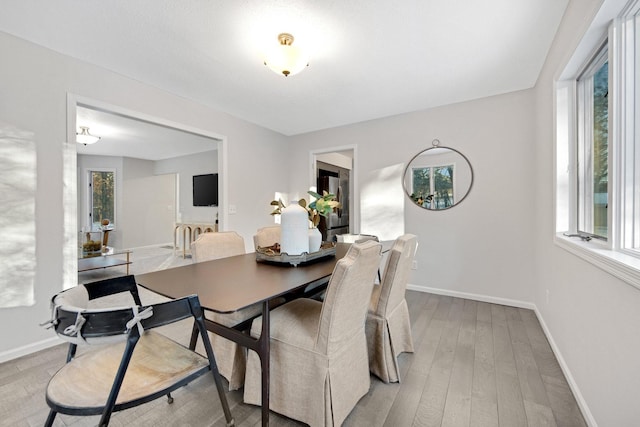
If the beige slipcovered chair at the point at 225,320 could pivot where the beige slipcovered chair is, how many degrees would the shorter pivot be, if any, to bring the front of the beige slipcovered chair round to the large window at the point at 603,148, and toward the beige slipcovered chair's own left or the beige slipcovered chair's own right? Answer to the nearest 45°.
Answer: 0° — it already faces it

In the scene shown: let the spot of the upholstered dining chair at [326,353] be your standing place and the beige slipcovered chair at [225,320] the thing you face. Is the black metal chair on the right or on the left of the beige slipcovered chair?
left

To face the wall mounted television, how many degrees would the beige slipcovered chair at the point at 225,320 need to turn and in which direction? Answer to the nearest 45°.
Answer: approximately 135° to its left

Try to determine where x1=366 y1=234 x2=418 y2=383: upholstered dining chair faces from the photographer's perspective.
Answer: facing away from the viewer and to the left of the viewer

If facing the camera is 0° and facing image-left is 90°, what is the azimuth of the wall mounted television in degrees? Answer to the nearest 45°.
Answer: approximately 45°

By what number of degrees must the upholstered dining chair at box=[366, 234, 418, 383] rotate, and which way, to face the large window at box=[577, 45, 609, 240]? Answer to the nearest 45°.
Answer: approximately 135° to its right

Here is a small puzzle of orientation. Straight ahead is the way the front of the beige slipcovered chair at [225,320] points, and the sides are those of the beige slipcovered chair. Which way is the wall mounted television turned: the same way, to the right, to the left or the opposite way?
to the right

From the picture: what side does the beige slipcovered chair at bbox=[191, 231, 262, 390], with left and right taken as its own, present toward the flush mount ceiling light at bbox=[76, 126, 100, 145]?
back

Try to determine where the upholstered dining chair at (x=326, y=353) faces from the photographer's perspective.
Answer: facing away from the viewer and to the left of the viewer

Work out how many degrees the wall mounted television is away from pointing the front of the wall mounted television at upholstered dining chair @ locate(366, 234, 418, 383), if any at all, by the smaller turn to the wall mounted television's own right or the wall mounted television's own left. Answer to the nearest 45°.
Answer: approximately 45° to the wall mounted television's own left

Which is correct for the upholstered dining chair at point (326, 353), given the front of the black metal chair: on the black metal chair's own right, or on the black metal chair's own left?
on the black metal chair's own right
